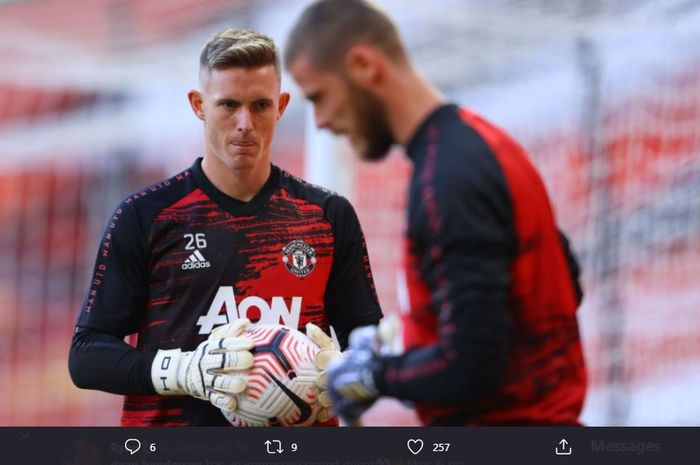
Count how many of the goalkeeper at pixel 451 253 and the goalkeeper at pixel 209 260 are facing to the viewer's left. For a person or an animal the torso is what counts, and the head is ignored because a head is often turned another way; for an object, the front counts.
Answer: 1

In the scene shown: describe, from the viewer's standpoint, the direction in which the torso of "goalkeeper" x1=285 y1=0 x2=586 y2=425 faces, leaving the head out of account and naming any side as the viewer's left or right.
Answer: facing to the left of the viewer

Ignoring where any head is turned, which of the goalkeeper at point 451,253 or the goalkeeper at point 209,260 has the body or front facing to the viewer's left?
the goalkeeper at point 451,253

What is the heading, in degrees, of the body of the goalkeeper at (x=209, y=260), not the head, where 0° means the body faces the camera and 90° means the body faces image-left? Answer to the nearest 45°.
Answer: approximately 0°

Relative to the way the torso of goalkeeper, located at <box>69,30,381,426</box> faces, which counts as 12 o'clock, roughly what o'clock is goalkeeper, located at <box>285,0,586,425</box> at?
goalkeeper, located at <box>285,0,586,425</box> is roughly at 11 o'clock from goalkeeper, located at <box>69,30,381,426</box>.

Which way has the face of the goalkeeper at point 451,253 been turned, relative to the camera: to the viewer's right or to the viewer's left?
to the viewer's left

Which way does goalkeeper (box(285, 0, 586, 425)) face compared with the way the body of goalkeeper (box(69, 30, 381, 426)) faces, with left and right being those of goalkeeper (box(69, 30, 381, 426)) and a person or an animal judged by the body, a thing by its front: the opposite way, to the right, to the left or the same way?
to the right
